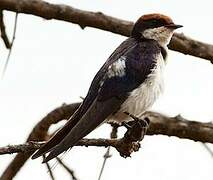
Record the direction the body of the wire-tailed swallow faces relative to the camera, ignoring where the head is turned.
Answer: to the viewer's right

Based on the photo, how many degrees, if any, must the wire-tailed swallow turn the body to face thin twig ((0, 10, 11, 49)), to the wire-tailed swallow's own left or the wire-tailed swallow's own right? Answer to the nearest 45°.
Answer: approximately 135° to the wire-tailed swallow's own left
